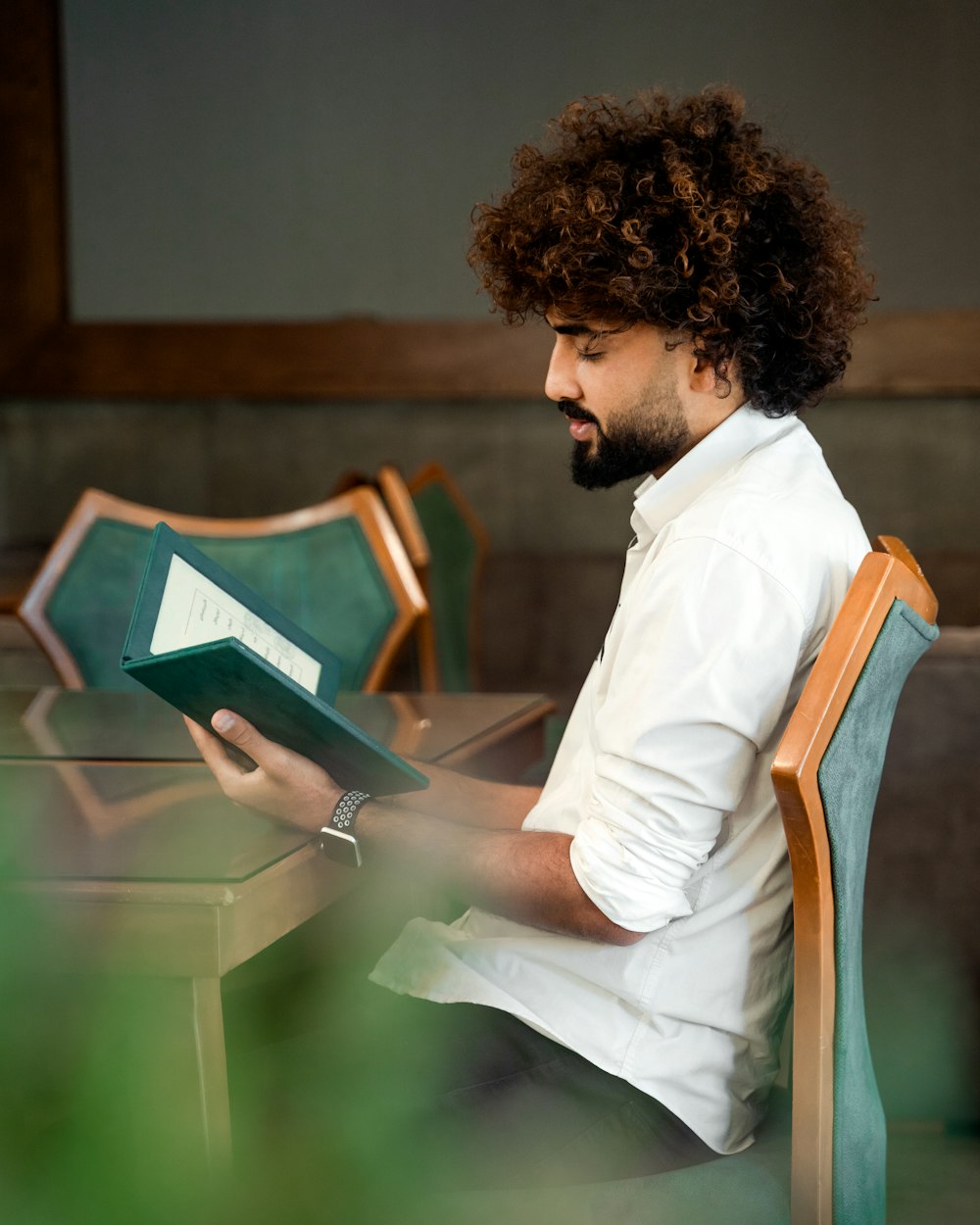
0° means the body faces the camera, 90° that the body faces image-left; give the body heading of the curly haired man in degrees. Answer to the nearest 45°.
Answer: approximately 90°

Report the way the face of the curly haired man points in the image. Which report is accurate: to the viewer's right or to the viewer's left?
to the viewer's left

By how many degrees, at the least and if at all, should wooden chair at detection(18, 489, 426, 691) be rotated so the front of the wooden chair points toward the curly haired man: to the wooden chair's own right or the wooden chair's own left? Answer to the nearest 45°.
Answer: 0° — it already faces them

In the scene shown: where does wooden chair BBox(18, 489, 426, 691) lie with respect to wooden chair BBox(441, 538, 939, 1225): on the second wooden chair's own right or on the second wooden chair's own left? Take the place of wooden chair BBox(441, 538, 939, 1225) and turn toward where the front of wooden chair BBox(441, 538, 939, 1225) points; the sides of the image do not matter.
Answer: on the second wooden chair's own right

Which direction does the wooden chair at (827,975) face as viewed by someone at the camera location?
facing to the left of the viewer

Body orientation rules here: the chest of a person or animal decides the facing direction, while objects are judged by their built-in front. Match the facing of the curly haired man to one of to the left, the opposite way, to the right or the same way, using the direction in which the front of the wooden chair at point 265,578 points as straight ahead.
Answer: to the right

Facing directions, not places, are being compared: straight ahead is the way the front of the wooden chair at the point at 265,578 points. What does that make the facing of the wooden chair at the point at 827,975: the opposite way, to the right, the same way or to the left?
to the right
